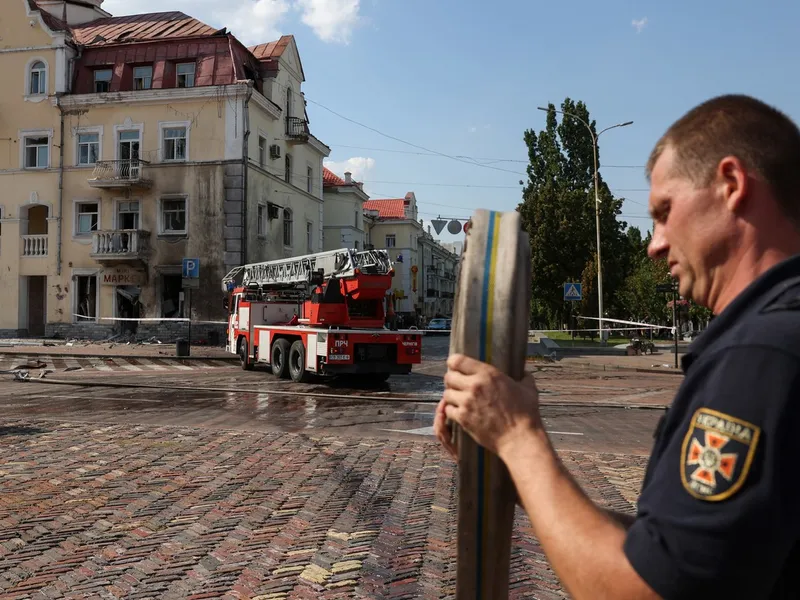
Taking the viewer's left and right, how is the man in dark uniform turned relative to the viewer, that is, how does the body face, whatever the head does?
facing to the left of the viewer

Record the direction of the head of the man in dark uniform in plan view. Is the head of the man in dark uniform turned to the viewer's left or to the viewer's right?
to the viewer's left

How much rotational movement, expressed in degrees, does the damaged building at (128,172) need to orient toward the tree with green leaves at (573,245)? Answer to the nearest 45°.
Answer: approximately 90° to its left

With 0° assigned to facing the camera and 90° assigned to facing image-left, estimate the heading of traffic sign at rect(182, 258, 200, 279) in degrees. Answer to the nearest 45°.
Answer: approximately 0°

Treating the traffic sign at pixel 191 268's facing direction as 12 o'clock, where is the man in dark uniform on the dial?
The man in dark uniform is roughly at 12 o'clock from the traffic sign.
